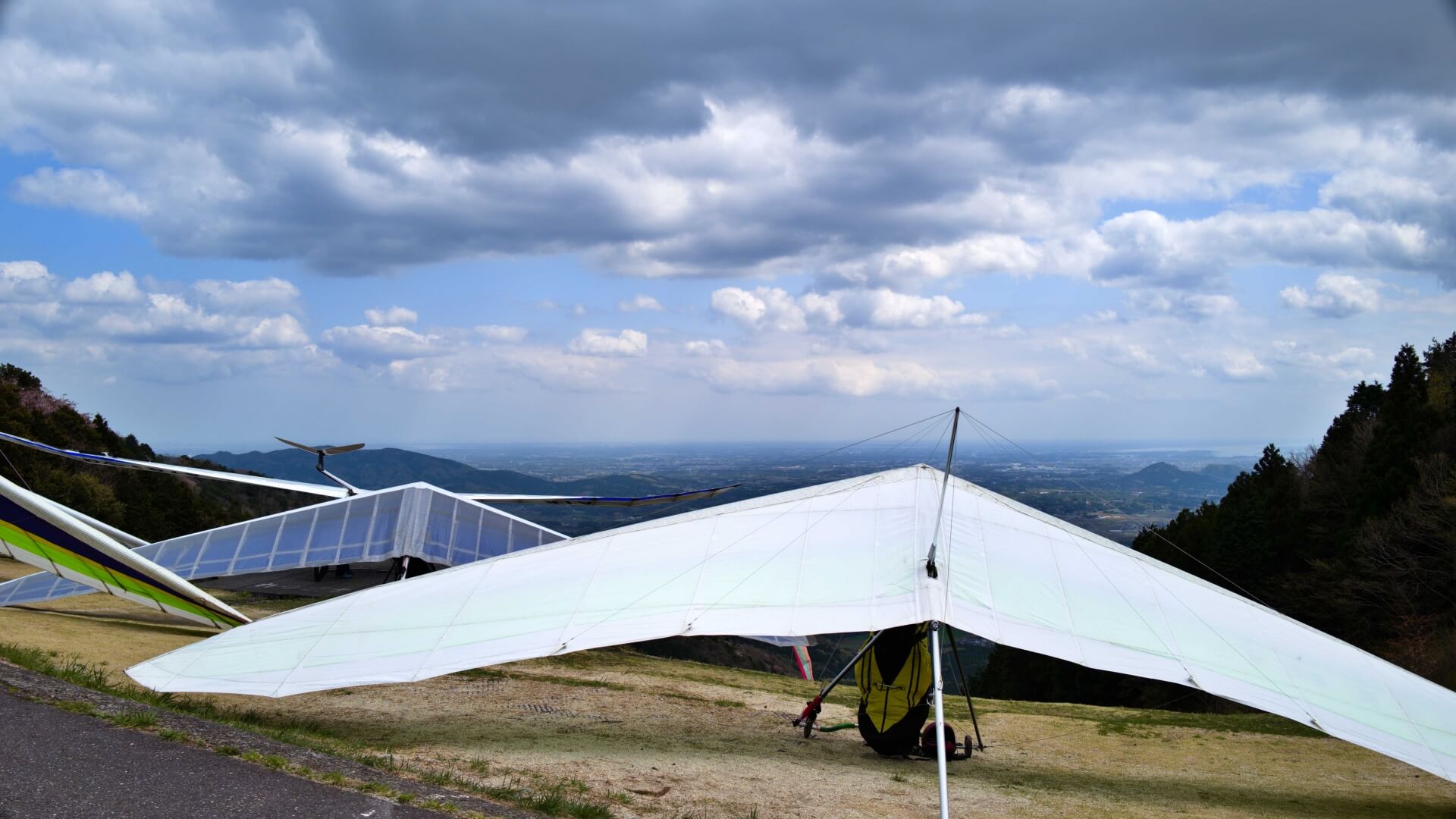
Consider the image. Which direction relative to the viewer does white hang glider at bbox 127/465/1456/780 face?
away from the camera

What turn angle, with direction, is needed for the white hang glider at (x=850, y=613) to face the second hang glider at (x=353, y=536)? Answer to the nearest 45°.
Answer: approximately 45° to its left
